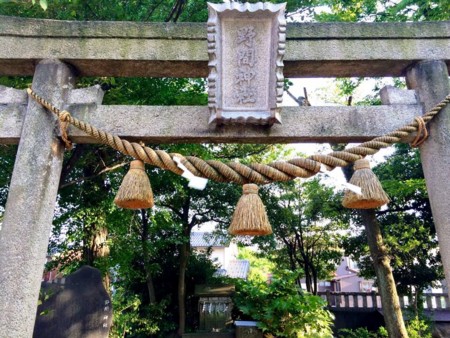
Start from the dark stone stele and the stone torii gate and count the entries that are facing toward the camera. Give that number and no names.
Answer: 2

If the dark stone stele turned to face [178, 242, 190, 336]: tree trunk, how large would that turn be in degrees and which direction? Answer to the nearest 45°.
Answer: approximately 135° to its left

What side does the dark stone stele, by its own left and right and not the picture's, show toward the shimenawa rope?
front

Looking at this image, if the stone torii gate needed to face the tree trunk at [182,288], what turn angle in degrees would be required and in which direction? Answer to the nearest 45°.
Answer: approximately 180°

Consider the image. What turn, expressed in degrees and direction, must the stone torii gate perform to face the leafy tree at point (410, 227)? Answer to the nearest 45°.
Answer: approximately 135° to its left

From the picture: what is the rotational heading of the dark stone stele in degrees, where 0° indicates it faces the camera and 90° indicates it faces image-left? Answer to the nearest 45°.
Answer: approximately 0°

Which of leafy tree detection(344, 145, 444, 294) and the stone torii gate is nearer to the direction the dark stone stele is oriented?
the stone torii gate

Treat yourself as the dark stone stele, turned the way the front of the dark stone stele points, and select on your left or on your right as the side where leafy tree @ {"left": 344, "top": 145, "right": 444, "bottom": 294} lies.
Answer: on your left

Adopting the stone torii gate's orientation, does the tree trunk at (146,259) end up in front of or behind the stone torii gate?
behind

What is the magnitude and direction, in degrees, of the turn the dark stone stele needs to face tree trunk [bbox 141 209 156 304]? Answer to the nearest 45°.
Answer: approximately 180°

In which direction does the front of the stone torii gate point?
toward the camera
